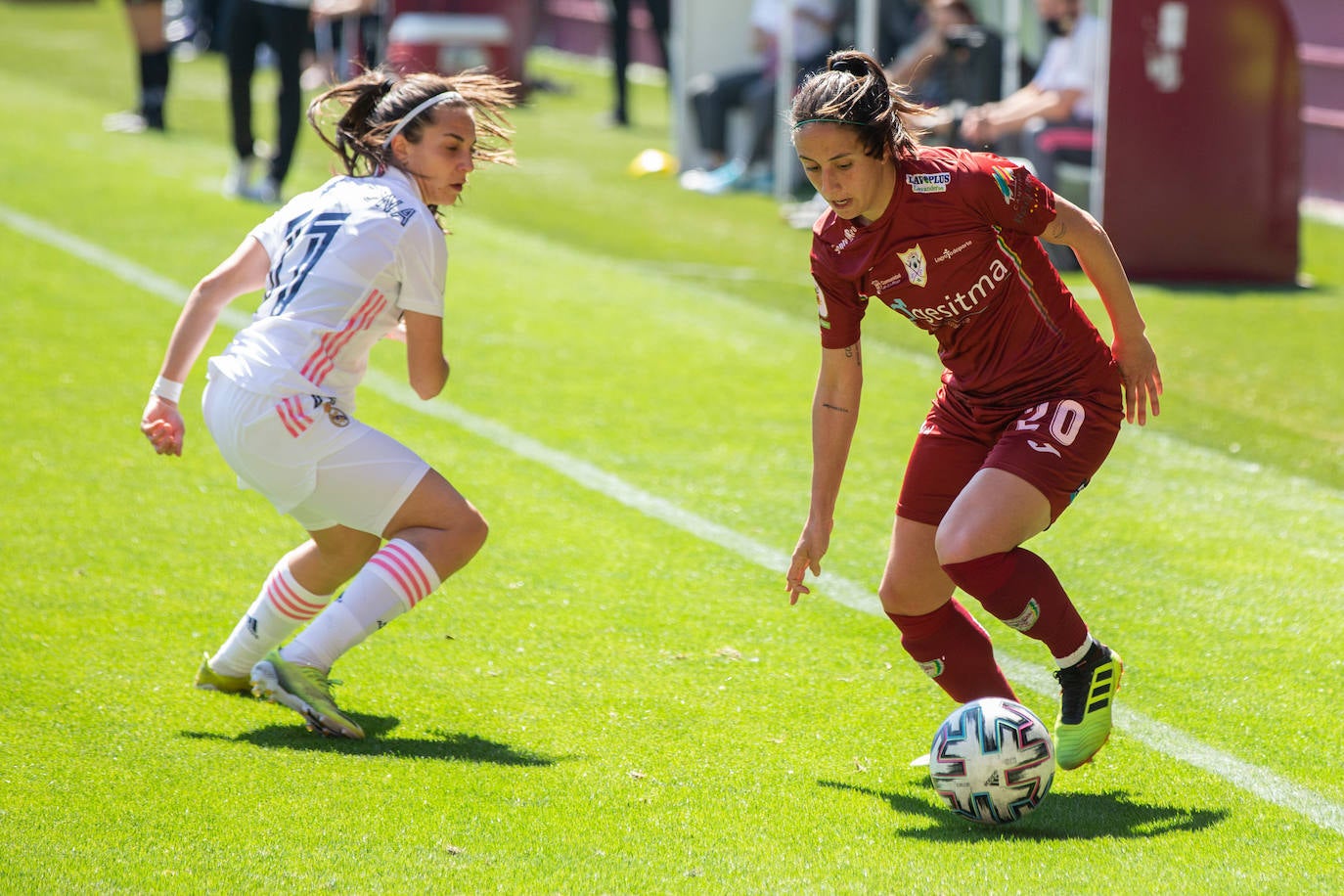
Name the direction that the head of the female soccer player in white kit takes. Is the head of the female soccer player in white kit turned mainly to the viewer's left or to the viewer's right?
to the viewer's right

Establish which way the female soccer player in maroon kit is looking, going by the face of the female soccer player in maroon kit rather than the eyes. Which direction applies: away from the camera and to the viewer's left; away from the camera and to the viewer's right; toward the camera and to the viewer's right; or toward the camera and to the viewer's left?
toward the camera and to the viewer's left

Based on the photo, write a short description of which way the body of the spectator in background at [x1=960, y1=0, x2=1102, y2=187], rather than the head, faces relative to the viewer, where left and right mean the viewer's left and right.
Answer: facing to the left of the viewer

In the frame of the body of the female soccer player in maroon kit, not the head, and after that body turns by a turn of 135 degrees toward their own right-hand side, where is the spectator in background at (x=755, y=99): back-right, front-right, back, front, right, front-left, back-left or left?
front

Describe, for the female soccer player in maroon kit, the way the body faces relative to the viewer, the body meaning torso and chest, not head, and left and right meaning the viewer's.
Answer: facing the viewer and to the left of the viewer
